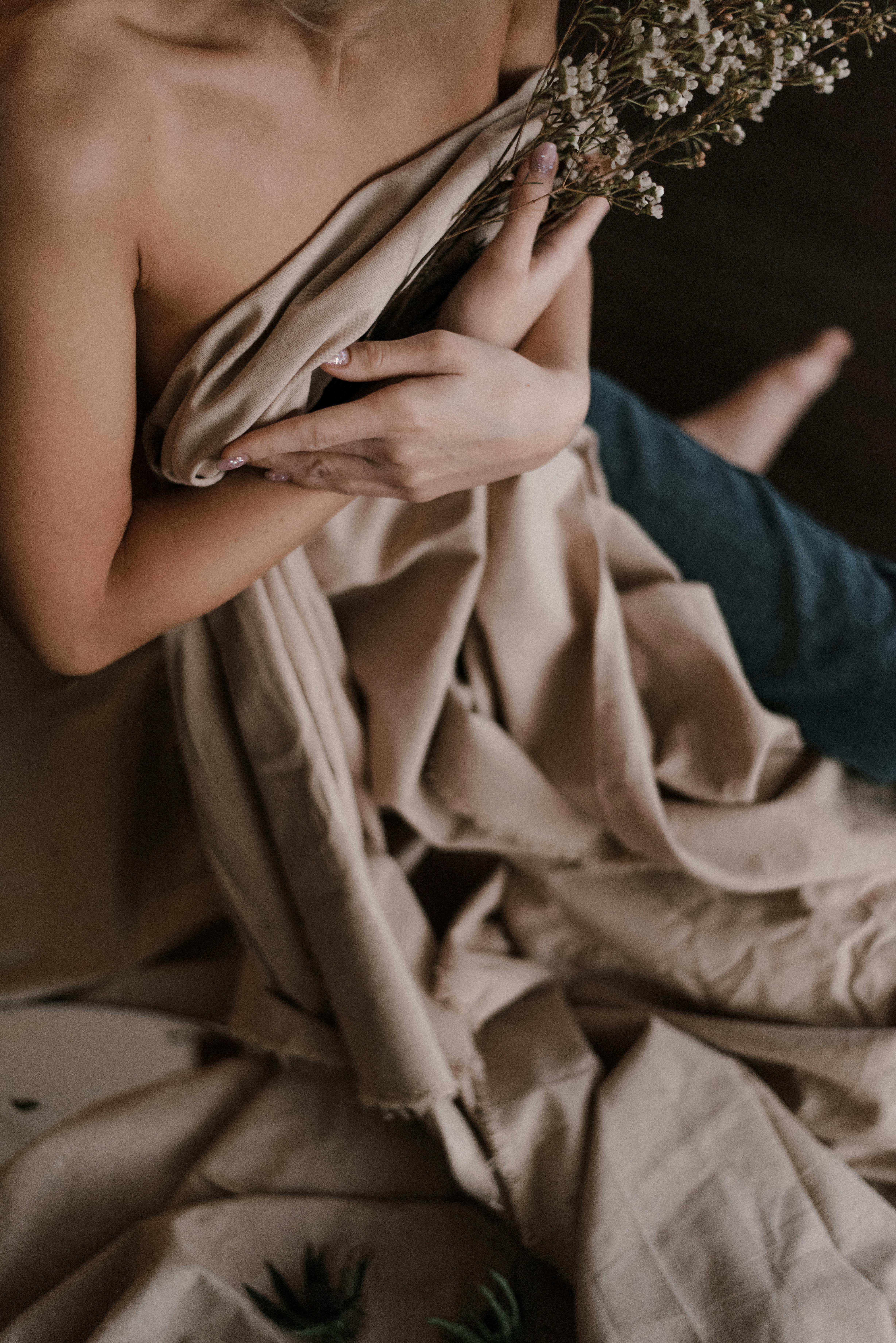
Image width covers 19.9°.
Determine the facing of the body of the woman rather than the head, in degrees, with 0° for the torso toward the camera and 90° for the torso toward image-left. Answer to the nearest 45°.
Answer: approximately 315°
